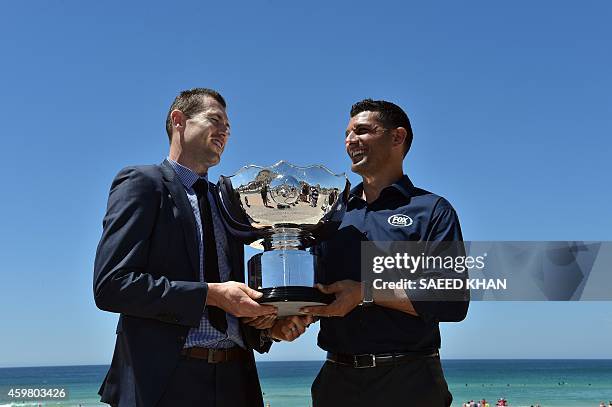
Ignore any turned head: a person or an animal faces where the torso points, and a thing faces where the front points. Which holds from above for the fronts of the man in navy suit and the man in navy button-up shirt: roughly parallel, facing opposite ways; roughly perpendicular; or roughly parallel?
roughly perpendicular

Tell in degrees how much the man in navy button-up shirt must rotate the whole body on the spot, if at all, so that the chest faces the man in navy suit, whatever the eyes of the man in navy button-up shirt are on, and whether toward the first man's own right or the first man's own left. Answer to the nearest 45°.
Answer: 0° — they already face them

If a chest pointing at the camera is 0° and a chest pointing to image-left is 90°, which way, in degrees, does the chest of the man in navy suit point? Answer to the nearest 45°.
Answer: approximately 315°

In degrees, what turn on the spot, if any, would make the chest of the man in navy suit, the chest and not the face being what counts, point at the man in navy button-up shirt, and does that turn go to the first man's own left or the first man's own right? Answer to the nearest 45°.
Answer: approximately 90° to the first man's own left

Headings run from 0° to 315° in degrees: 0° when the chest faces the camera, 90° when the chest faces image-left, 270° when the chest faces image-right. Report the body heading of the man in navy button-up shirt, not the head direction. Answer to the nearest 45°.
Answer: approximately 45°
